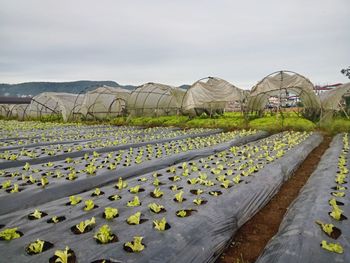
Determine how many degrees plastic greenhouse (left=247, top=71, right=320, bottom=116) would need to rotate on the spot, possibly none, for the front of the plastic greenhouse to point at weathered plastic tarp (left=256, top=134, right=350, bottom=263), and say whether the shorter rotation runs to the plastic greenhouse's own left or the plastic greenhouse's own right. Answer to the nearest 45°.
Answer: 0° — it already faces it

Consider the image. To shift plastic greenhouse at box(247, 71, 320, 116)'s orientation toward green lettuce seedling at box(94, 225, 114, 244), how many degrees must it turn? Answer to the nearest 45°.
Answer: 0° — it already faces it

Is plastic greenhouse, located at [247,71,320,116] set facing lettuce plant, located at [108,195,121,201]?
yes

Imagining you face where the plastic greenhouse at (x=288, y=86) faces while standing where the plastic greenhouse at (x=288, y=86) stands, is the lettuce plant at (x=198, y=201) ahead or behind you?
ahead

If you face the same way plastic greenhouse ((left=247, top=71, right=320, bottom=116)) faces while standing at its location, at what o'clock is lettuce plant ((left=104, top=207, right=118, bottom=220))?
The lettuce plant is roughly at 12 o'clock from the plastic greenhouse.

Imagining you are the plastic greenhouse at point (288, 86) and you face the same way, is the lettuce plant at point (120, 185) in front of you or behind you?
in front

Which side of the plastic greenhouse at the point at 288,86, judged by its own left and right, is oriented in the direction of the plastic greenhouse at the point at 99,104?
right

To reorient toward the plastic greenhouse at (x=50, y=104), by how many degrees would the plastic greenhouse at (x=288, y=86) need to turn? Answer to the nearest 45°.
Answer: approximately 90° to its right

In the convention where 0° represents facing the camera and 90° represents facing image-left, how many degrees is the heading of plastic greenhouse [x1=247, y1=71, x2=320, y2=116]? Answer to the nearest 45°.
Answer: approximately 0°

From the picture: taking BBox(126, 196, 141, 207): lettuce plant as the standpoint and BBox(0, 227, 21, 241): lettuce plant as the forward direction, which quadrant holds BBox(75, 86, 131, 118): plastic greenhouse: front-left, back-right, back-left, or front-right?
back-right

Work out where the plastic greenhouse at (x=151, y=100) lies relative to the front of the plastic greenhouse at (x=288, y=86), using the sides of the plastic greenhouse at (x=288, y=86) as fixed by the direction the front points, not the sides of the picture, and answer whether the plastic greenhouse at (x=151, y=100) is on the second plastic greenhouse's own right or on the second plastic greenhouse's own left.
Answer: on the second plastic greenhouse's own right

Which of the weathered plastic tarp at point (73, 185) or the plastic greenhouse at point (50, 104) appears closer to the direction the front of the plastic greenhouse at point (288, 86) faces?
the weathered plastic tarp

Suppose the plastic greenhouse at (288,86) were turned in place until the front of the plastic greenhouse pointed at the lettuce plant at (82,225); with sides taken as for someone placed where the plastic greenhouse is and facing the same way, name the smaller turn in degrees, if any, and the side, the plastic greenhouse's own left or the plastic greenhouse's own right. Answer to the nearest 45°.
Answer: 0° — it already faces it

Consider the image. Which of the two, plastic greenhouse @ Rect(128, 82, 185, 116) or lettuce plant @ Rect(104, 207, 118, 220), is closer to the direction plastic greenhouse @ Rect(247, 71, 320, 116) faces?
the lettuce plant
